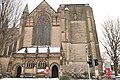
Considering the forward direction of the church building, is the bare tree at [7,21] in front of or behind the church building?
in front

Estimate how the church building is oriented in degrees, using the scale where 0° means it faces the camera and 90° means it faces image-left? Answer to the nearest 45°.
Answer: approximately 0°
